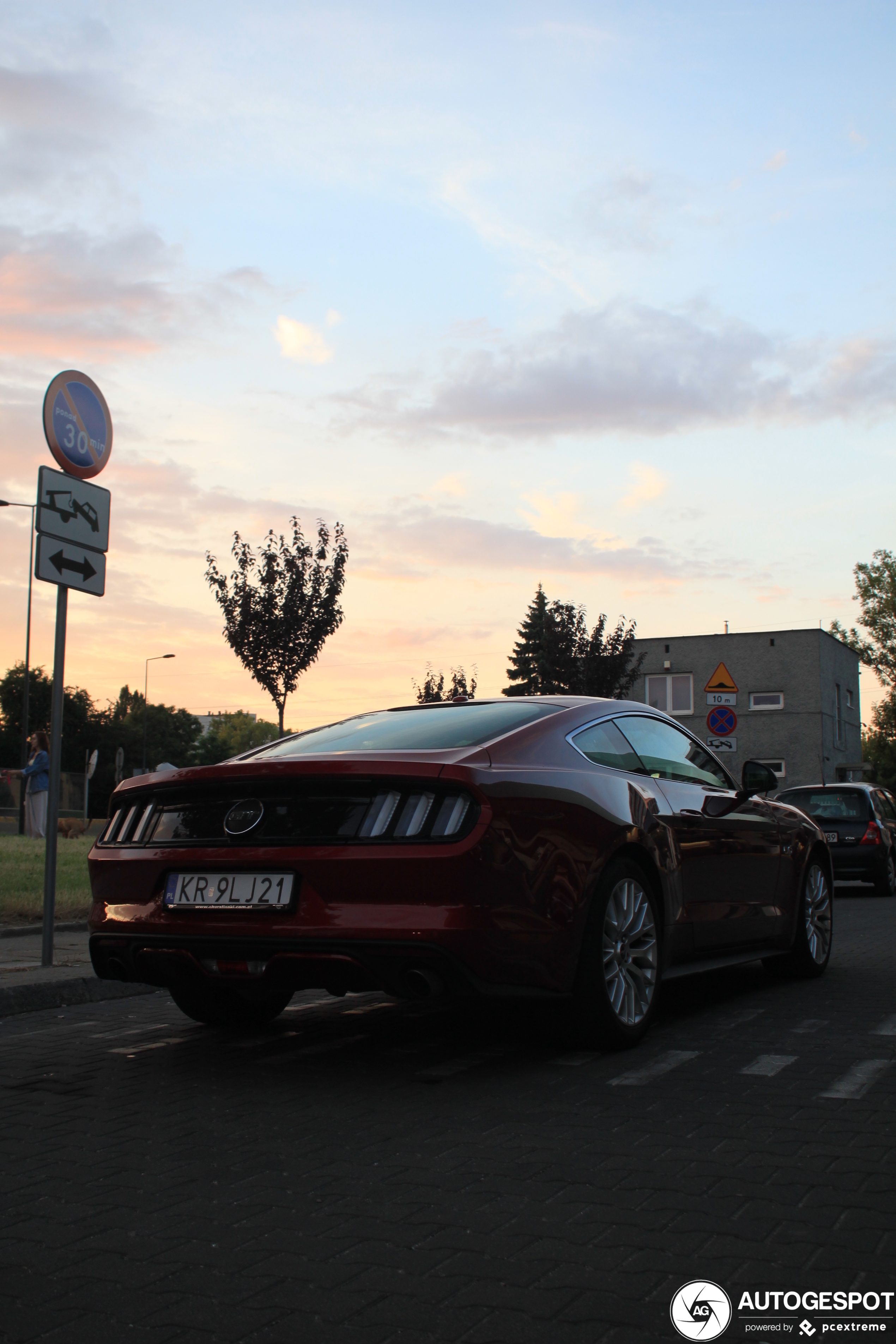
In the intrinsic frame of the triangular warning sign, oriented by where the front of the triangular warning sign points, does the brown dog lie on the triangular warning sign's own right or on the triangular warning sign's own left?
on the triangular warning sign's own right

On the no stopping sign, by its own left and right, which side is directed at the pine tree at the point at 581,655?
back

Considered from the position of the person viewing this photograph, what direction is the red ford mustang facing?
facing away from the viewer and to the right of the viewer

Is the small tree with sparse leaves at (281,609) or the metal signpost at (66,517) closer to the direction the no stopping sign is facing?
the metal signpost

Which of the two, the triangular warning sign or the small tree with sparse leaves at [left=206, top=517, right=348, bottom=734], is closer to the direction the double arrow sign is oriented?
the triangular warning sign

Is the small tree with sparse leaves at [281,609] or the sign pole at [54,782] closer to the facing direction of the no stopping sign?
the sign pole
